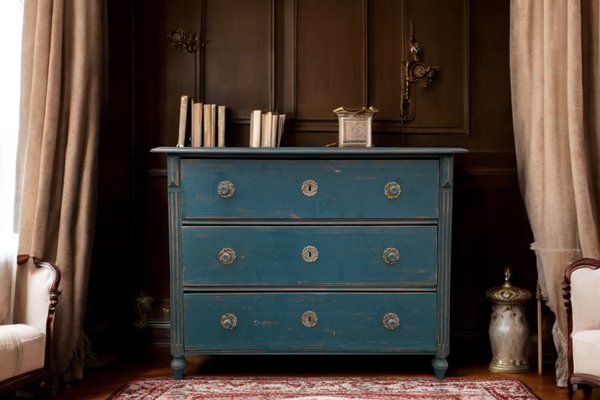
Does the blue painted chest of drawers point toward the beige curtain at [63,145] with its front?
no

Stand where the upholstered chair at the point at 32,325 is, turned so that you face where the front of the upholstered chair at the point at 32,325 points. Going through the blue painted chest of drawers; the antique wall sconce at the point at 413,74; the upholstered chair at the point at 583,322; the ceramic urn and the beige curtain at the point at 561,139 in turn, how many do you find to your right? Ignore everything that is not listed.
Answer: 0

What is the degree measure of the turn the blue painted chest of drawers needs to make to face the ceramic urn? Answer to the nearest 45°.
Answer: approximately 90° to its left

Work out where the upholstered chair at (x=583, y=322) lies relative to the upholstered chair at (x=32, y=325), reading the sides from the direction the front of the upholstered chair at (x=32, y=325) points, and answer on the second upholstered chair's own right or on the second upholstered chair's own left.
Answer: on the second upholstered chair's own left

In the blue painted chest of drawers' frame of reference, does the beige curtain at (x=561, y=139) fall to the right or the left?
on its left

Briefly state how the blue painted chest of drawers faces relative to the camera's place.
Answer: facing the viewer

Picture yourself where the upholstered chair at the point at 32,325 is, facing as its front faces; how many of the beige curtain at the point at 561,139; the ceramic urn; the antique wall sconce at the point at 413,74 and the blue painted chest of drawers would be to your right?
0

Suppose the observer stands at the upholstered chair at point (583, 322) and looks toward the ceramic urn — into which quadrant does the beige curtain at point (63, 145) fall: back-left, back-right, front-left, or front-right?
front-left
